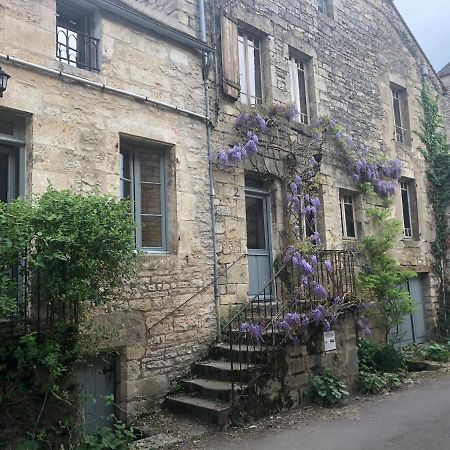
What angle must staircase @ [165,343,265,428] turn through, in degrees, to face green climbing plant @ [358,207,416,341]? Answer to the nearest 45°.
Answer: approximately 180°

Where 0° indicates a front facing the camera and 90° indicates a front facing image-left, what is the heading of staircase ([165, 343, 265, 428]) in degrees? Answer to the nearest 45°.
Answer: approximately 45°

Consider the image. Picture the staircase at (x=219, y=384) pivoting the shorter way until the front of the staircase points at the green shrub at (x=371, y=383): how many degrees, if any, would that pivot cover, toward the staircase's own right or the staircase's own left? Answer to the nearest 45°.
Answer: approximately 180°

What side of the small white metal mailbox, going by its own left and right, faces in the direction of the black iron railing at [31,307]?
right

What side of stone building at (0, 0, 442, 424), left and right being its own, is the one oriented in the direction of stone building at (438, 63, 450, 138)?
left

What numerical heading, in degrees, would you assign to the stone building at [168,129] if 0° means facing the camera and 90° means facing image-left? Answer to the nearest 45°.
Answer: approximately 315°

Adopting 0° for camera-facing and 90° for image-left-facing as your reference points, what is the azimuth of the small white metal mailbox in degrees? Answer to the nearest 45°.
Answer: approximately 315°

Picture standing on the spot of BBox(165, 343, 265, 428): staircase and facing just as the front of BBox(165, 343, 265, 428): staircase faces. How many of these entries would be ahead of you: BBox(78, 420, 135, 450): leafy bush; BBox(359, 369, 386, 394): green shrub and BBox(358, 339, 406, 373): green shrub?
1
